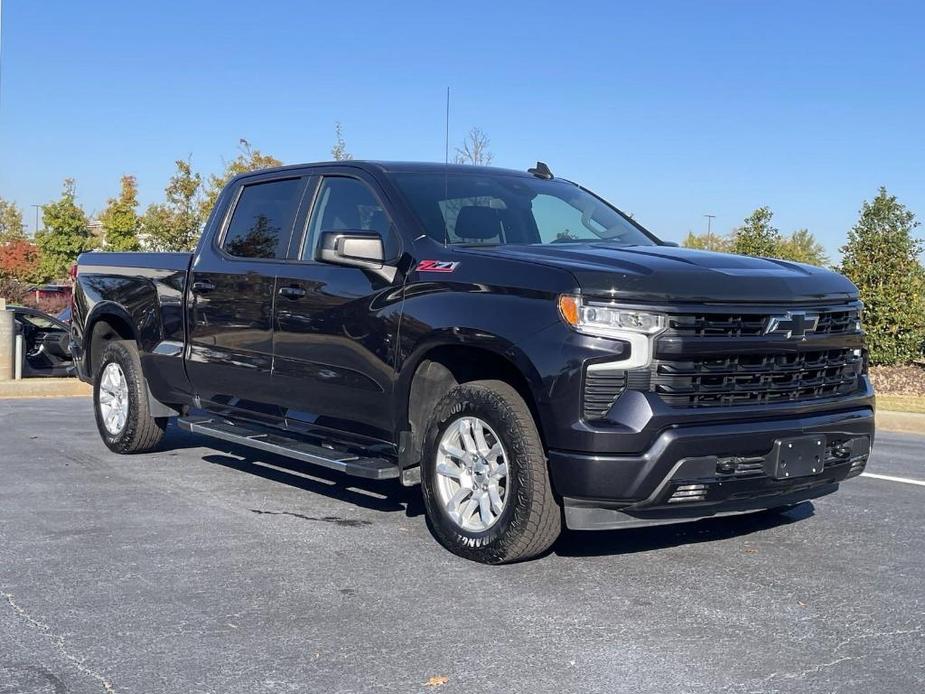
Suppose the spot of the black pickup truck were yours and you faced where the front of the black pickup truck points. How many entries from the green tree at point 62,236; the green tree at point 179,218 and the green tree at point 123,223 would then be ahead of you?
0

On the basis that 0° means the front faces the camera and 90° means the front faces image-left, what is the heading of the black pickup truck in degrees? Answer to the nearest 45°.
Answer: approximately 315°

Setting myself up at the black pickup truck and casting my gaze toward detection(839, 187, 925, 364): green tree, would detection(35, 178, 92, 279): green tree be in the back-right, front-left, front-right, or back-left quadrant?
front-left

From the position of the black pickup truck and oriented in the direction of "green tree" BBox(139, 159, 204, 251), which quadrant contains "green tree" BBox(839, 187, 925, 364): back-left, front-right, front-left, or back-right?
front-right

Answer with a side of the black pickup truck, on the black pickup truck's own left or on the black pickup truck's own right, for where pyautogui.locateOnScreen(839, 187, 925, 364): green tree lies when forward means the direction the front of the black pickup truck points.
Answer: on the black pickup truck's own left

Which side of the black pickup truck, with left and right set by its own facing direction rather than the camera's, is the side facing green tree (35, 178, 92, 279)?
back

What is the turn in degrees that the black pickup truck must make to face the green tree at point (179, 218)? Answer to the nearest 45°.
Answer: approximately 135° to its left

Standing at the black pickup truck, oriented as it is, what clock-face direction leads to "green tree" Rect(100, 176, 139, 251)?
The green tree is roughly at 7 o'clock from the black pickup truck.

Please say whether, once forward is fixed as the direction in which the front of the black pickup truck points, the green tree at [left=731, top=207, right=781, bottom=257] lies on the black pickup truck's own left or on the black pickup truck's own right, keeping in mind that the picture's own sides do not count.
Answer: on the black pickup truck's own left
